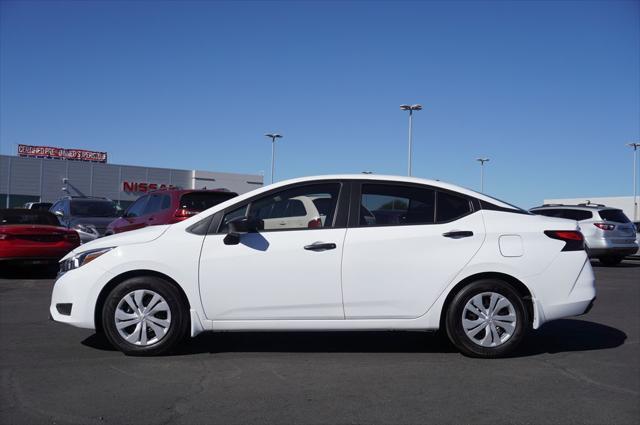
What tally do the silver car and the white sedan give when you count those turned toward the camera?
0

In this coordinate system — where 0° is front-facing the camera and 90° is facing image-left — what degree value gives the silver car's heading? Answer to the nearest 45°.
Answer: approximately 135°

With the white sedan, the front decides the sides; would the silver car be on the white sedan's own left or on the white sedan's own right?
on the white sedan's own right

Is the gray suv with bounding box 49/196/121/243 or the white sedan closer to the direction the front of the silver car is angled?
the gray suv

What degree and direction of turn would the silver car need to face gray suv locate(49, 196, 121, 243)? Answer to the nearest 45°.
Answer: approximately 90° to its left

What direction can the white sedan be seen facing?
to the viewer's left

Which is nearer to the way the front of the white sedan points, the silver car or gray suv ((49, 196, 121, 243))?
the gray suv

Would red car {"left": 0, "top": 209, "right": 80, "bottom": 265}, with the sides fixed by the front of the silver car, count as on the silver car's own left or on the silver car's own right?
on the silver car's own left

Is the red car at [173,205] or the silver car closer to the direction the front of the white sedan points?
the red car

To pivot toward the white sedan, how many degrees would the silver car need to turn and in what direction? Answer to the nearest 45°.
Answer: approximately 135° to its left

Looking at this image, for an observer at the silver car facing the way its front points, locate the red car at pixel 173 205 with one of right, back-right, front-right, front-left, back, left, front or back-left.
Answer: left

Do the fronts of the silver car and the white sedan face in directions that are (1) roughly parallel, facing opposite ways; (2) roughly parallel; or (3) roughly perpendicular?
roughly perpendicular
